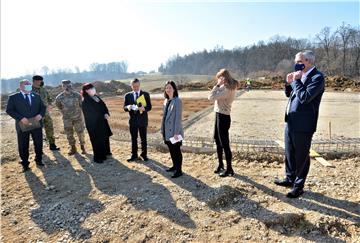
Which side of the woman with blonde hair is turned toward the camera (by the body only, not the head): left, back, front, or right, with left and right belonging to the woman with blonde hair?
left

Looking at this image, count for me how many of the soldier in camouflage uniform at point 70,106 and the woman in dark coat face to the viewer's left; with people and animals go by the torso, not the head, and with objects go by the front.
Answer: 0

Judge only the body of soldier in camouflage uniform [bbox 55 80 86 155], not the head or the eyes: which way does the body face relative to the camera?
toward the camera

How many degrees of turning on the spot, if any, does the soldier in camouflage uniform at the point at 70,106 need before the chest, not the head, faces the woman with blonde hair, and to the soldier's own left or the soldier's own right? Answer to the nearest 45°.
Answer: approximately 45° to the soldier's own left

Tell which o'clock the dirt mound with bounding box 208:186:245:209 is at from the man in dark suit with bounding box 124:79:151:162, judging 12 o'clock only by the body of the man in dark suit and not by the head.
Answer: The dirt mound is roughly at 11 o'clock from the man in dark suit.

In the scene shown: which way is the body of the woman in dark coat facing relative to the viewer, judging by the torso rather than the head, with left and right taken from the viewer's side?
facing the viewer and to the right of the viewer

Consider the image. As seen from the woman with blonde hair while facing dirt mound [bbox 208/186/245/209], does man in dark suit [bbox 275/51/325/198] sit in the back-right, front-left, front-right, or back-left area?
front-left

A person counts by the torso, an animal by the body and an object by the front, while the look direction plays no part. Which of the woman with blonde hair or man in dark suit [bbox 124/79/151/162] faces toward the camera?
the man in dark suit

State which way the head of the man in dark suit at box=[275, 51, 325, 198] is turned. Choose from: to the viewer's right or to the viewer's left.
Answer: to the viewer's left

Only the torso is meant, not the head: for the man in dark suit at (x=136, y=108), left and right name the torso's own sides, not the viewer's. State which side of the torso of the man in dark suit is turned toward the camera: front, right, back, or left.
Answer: front
